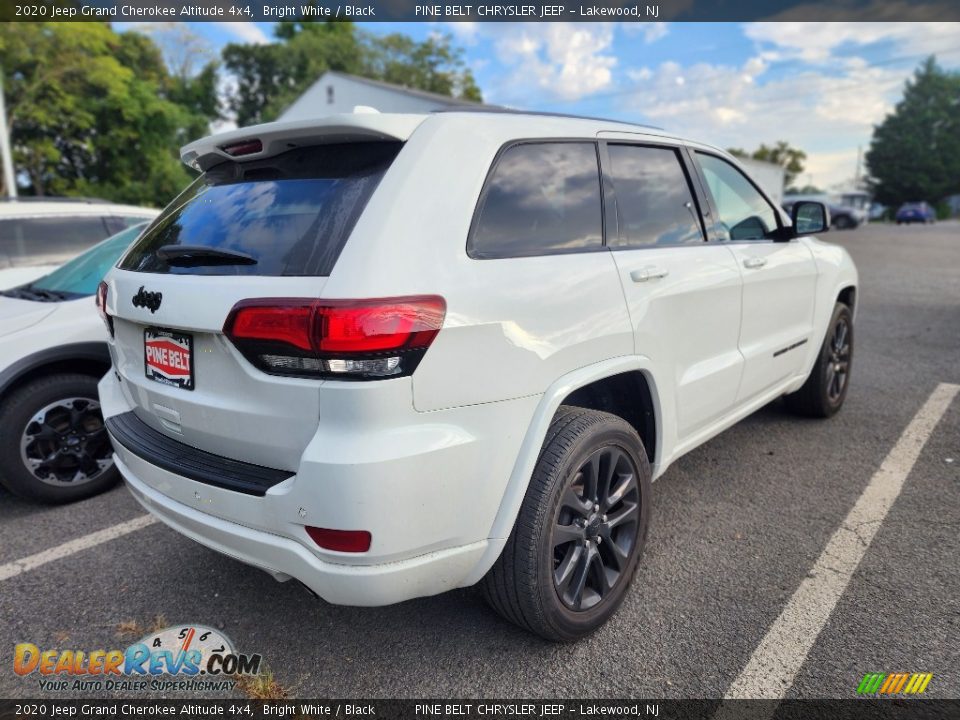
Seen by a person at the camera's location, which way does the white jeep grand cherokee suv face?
facing away from the viewer and to the right of the viewer

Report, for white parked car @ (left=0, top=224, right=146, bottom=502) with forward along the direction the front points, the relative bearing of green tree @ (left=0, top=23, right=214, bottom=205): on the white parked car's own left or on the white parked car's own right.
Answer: on the white parked car's own right

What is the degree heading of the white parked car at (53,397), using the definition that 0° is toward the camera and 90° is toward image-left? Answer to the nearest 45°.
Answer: approximately 90°

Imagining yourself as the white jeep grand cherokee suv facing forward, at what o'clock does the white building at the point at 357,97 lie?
The white building is roughly at 10 o'clock from the white jeep grand cherokee suv.

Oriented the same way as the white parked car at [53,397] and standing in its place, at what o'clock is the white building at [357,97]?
The white building is roughly at 4 o'clock from the white parked car.

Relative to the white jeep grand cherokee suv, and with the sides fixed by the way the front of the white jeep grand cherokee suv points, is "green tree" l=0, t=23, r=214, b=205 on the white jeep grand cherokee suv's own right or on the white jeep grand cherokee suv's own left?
on the white jeep grand cherokee suv's own left

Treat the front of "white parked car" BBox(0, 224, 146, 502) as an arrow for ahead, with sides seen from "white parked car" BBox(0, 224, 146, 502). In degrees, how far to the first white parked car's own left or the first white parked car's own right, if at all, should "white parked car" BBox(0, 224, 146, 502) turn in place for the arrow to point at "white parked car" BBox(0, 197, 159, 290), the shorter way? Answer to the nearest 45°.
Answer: approximately 90° to the first white parked car's own right

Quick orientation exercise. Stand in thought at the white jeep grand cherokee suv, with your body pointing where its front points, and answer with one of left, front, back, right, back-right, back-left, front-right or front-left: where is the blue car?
front

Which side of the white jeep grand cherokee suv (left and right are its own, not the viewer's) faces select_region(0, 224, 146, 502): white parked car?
left
